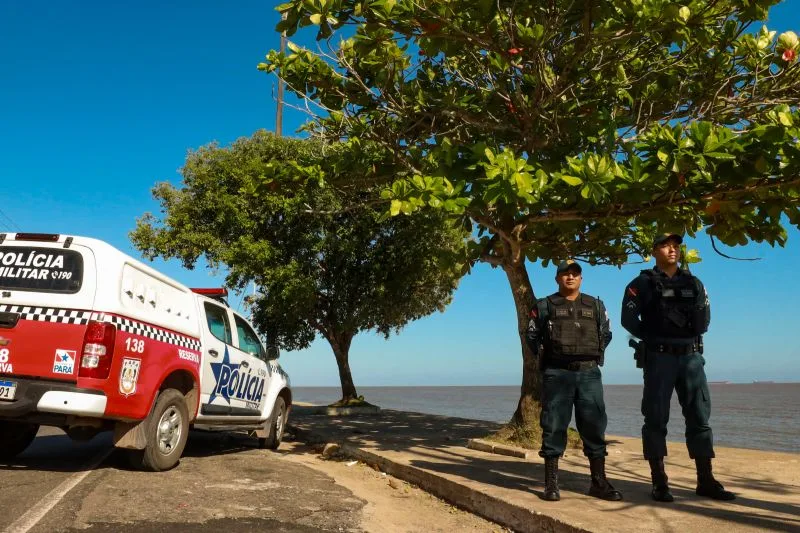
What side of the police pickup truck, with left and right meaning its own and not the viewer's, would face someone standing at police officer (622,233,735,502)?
right

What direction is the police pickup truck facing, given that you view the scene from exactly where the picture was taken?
facing away from the viewer and to the right of the viewer

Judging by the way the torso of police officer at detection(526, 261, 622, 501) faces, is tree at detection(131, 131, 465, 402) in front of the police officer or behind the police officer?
behind

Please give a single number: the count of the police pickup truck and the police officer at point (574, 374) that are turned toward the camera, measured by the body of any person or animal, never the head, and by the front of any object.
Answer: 1

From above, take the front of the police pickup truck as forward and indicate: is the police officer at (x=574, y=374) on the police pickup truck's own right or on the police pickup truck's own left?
on the police pickup truck's own right

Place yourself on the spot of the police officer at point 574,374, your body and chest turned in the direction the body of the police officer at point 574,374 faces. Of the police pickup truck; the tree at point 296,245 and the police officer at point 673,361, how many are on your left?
1

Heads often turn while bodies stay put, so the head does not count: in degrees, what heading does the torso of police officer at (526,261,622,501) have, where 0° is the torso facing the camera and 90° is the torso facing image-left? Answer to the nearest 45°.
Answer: approximately 0°

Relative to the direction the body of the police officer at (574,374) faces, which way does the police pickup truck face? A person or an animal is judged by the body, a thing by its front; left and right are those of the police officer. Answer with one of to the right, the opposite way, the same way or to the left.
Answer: the opposite way

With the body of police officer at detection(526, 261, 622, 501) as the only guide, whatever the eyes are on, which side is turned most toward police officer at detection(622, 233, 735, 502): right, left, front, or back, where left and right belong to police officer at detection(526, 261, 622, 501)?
left

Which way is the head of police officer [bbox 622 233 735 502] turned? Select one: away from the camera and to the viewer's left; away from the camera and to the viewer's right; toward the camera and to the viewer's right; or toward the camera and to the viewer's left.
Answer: toward the camera and to the viewer's right
